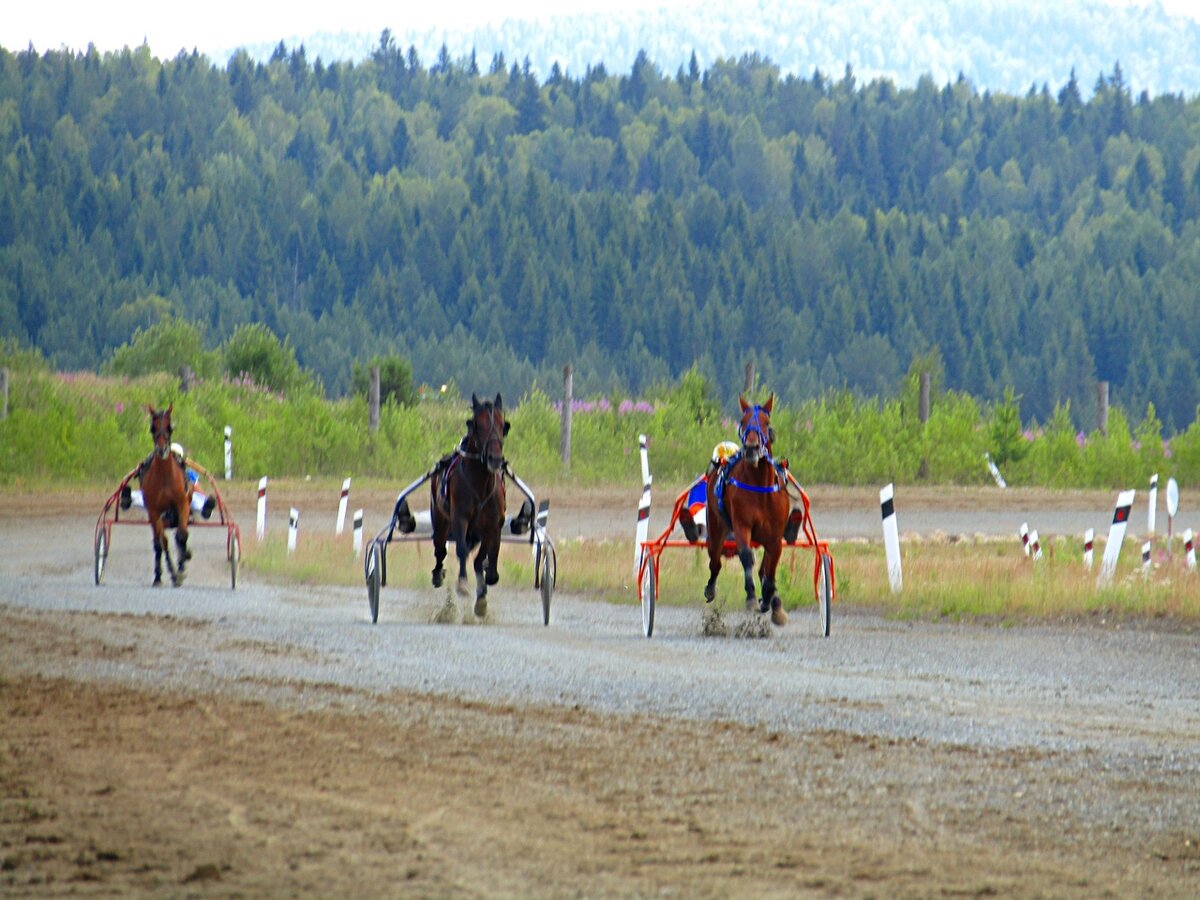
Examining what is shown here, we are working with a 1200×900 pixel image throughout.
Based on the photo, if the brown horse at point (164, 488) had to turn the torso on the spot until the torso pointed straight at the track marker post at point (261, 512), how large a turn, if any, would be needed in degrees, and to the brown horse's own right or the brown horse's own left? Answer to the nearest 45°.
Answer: approximately 180°

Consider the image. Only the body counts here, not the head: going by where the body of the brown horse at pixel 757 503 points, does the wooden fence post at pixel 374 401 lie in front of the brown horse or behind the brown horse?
behind

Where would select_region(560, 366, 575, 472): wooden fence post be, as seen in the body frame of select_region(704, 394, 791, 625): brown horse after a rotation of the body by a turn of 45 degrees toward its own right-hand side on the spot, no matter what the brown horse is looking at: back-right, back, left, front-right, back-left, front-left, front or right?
back-right

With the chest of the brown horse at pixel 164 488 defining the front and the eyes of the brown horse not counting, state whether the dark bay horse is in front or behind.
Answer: in front

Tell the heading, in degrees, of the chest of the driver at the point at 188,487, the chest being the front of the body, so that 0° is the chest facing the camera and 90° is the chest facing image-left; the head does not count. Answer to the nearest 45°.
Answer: approximately 0°

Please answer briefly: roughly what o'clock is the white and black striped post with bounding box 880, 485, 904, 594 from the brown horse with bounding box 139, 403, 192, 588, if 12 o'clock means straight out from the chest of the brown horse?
The white and black striped post is roughly at 10 o'clock from the brown horse.

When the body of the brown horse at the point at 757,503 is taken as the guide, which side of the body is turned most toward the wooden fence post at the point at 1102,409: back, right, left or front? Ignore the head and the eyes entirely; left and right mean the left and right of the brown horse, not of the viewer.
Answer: back

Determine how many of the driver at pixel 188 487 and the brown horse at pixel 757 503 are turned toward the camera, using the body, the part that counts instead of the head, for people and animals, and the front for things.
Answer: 2

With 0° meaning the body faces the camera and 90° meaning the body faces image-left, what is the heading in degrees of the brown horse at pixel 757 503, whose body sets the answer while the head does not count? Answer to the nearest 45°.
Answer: approximately 0°

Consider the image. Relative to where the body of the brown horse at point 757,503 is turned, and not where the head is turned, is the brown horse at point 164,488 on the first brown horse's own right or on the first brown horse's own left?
on the first brown horse's own right
